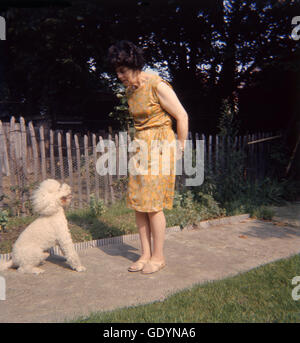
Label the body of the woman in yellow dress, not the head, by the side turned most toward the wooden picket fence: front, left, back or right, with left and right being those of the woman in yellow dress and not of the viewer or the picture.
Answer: right

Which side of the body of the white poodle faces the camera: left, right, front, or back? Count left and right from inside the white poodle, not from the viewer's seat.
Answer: right

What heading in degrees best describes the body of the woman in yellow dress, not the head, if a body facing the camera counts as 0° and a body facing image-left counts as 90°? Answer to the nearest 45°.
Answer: approximately 45°

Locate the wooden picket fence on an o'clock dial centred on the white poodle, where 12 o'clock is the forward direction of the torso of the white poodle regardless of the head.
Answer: The wooden picket fence is roughly at 9 o'clock from the white poodle.
